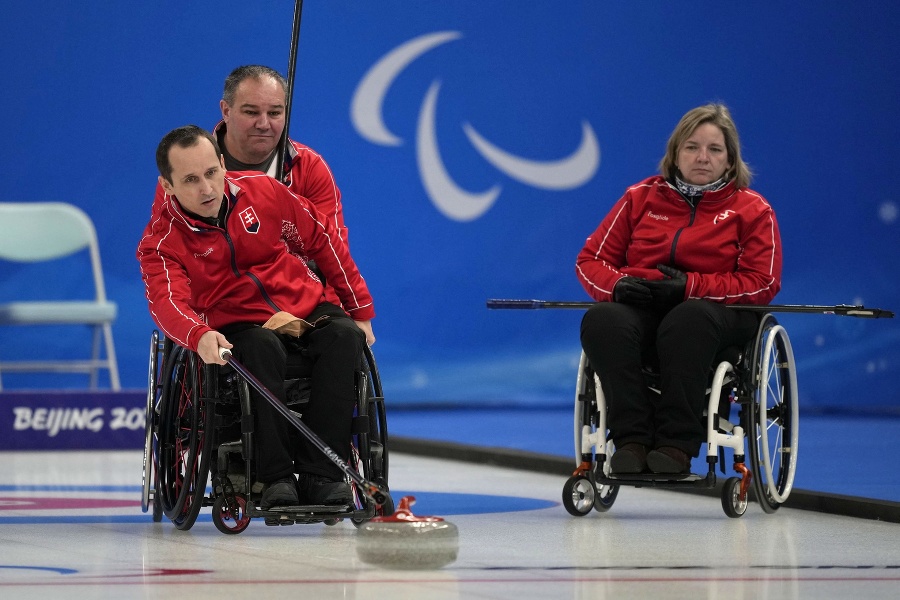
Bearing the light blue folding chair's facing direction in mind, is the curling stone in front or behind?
in front

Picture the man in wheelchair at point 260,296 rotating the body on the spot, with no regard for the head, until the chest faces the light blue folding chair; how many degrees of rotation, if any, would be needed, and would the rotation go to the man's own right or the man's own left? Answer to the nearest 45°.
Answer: approximately 180°

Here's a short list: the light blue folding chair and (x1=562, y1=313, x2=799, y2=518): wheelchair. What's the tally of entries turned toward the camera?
2

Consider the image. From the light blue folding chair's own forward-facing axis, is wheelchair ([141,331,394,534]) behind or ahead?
ahead

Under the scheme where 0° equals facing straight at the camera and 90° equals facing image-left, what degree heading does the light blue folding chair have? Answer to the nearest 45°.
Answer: approximately 0°

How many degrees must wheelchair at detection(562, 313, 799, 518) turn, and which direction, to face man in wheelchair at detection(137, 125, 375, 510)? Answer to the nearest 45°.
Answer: approximately 45° to its right

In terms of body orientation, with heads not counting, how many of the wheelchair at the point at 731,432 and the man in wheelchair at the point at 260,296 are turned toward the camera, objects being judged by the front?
2

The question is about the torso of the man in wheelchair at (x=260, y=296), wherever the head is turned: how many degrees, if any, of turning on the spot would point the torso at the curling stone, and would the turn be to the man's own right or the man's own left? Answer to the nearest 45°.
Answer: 0° — they already face it

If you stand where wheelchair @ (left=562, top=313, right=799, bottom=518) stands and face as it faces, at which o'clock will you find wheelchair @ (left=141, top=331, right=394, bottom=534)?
wheelchair @ (left=141, top=331, right=394, bottom=534) is roughly at 2 o'clock from wheelchair @ (left=562, top=313, right=799, bottom=518).
